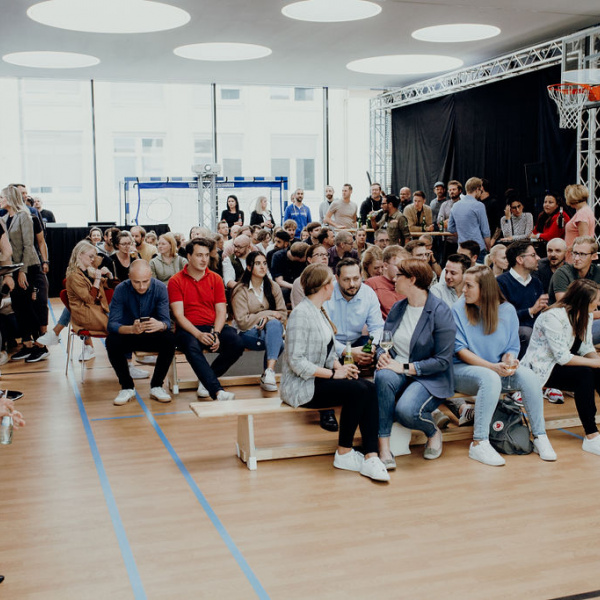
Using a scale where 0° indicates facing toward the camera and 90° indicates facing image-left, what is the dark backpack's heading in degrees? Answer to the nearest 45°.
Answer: approximately 45°

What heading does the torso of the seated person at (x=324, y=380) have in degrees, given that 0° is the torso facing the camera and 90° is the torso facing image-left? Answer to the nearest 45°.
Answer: approximately 270°

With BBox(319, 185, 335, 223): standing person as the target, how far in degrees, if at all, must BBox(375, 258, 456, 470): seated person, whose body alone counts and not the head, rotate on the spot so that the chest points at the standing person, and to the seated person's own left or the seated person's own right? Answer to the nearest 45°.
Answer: approximately 135° to the seated person's own right

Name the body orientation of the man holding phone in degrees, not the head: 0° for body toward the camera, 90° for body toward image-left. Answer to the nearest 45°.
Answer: approximately 0°

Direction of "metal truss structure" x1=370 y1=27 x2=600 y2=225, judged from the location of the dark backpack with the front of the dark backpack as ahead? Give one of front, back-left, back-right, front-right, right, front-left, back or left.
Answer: back-right

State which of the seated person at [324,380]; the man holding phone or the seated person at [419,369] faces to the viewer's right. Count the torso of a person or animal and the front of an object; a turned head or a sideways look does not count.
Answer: the seated person at [324,380]

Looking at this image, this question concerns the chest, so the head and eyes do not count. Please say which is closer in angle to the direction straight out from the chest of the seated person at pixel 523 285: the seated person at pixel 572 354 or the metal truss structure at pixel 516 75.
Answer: the seated person
